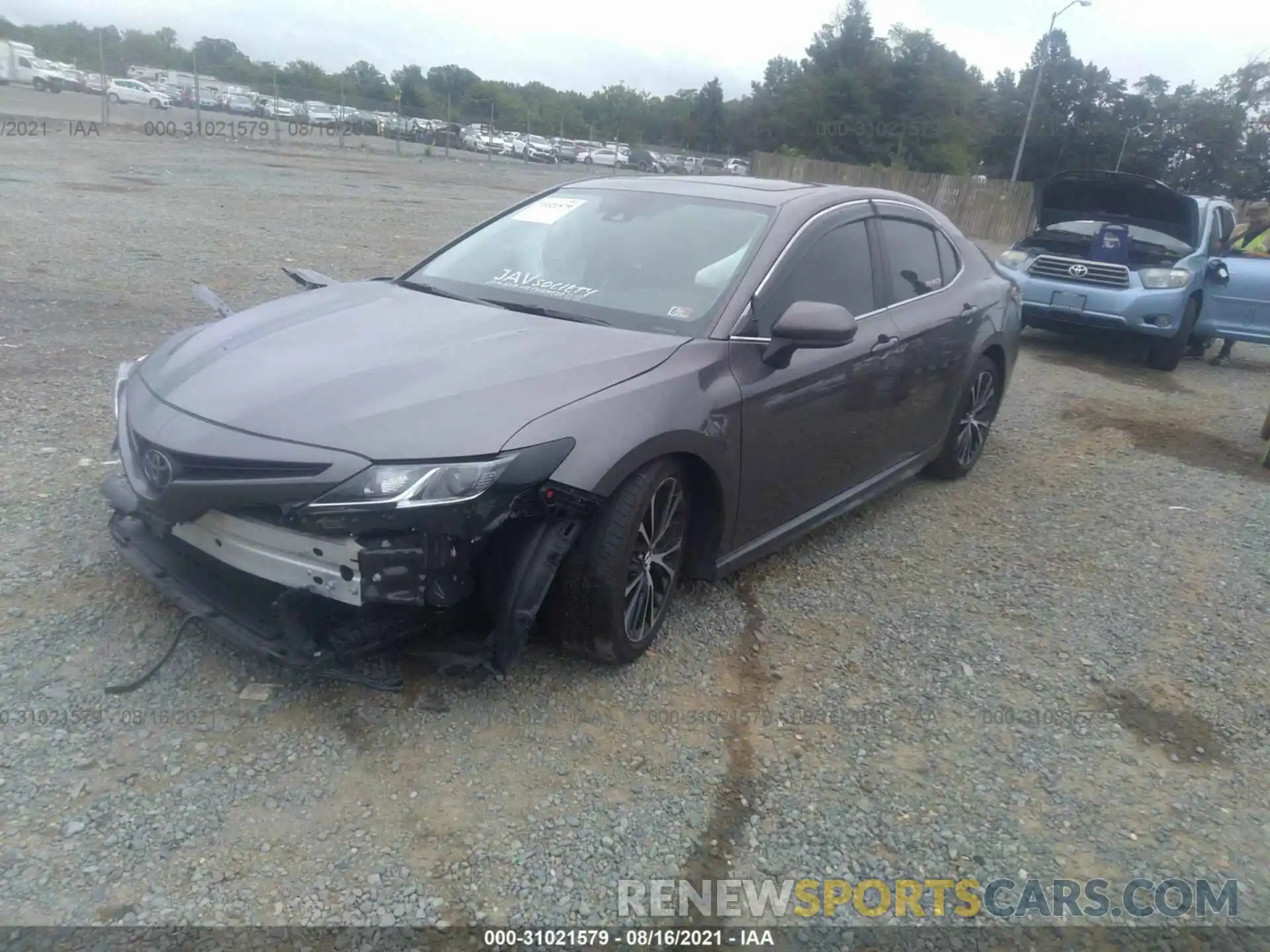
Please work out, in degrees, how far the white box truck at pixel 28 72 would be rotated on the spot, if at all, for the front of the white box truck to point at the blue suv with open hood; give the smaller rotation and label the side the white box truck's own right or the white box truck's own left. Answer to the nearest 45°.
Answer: approximately 45° to the white box truck's own right

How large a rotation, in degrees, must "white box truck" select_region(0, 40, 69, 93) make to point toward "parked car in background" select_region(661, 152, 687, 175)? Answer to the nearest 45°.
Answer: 0° — it already faces it

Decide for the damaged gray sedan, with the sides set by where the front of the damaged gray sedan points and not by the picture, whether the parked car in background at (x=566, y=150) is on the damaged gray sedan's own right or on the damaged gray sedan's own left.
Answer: on the damaged gray sedan's own right

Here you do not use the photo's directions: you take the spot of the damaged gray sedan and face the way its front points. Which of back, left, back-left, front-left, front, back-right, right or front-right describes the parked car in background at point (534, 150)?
back-right

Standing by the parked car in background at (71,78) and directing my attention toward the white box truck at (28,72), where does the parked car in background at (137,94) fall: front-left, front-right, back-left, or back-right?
back-left

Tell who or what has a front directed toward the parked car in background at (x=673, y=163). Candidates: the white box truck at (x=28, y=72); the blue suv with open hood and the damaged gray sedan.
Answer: the white box truck

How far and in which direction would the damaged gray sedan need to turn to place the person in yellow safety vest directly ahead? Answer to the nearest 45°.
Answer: approximately 180°

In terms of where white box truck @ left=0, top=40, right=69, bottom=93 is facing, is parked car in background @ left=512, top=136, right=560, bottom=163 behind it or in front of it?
in front

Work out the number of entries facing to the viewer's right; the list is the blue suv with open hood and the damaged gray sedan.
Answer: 0

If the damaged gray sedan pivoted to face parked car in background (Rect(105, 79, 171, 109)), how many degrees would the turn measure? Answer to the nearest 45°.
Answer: approximately 90° to its right

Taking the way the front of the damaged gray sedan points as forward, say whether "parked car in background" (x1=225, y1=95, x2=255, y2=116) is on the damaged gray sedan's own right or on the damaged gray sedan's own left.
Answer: on the damaged gray sedan's own right

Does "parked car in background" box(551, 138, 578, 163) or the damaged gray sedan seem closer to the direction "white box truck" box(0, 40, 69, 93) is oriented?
the parked car in background

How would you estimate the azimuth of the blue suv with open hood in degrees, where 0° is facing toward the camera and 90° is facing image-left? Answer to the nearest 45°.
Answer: approximately 45°

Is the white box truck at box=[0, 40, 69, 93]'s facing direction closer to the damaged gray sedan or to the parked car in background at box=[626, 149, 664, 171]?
the parked car in background
